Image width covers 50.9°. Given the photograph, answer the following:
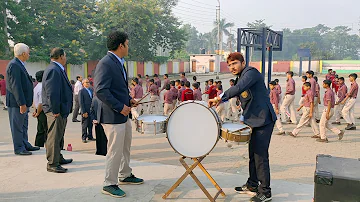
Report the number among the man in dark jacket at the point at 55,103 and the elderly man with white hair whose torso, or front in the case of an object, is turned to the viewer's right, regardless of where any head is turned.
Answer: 2

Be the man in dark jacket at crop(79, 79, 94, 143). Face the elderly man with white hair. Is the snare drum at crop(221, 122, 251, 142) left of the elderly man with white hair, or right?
left

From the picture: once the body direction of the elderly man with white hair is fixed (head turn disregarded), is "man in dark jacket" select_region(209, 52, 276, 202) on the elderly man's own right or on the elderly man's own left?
on the elderly man's own right

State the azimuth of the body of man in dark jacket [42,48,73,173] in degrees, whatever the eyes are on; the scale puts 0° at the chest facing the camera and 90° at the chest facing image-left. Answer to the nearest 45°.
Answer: approximately 270°

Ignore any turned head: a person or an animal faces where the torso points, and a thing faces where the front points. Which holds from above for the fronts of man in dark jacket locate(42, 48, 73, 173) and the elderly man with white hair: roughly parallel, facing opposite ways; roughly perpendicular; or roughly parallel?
roughly parallel

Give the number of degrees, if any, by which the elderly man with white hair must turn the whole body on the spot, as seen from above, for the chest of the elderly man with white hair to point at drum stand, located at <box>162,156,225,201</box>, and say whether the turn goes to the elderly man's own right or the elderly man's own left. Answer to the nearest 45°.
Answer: approximately 45° to the elderly man's own right

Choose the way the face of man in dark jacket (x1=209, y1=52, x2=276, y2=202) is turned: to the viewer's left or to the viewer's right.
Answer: to the viewer's left

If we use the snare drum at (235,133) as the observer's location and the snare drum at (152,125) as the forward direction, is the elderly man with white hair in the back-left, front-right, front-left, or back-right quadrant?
front-right

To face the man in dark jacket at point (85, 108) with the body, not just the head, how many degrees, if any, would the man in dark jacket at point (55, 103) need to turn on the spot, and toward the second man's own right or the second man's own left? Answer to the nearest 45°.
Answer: approximately 90° to the second man's own left

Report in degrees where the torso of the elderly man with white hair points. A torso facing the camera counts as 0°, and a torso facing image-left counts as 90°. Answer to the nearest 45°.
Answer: approximately 270°

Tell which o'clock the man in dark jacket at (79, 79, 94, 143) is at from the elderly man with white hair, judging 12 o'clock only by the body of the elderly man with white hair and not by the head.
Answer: The man in dark jacket is roughly at 10 o'clock from the elderly man with white hair.
